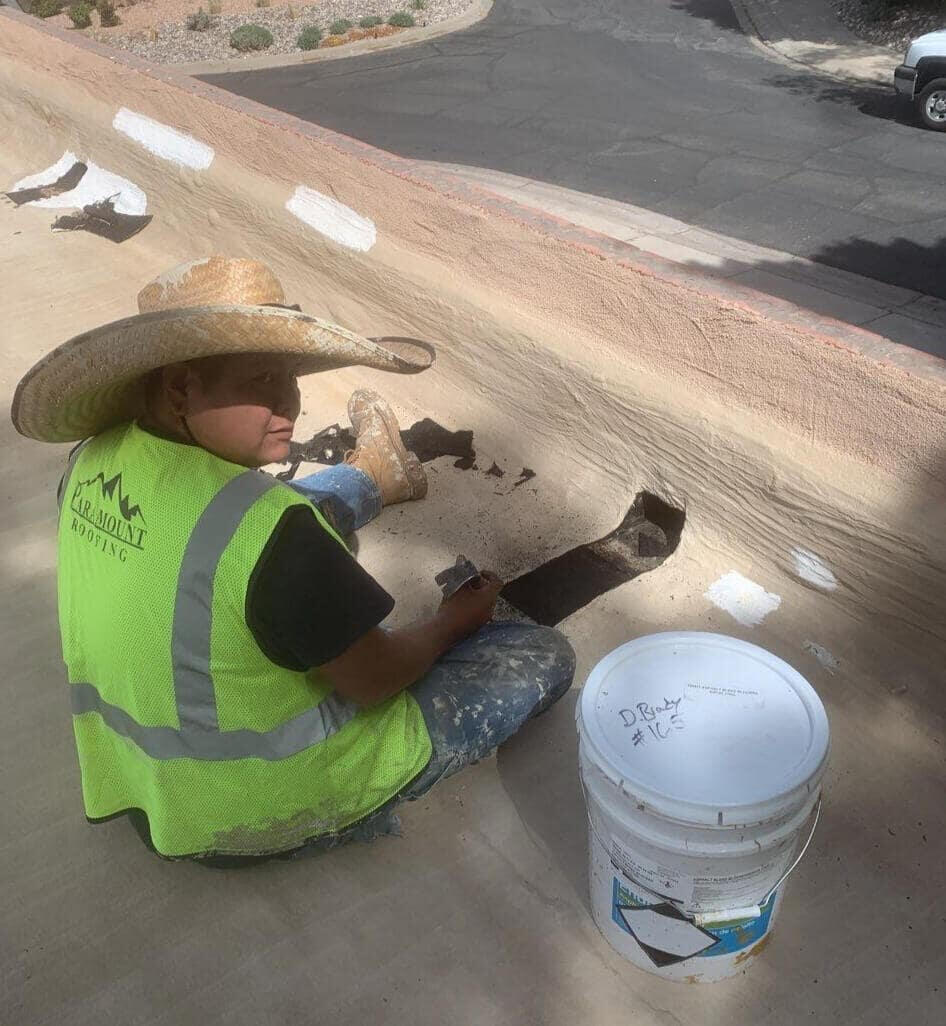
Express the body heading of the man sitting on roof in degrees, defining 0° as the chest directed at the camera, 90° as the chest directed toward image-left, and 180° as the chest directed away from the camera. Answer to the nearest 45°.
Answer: approximately 225°

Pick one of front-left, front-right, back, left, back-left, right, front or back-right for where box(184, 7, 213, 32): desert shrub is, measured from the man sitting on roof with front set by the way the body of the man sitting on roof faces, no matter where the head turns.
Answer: front-left

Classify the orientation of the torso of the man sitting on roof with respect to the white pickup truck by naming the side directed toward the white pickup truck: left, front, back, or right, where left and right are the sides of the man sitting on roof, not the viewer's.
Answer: front

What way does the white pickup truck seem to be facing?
to the viewer's left

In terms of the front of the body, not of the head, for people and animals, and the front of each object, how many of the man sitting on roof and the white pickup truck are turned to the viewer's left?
1

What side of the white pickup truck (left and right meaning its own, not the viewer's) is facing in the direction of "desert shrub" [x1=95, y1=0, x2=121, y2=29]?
front

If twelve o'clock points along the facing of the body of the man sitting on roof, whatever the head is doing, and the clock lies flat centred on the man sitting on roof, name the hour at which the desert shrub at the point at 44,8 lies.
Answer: The desert shrub is roughly at 10 o'clock from the man sitting on roof.

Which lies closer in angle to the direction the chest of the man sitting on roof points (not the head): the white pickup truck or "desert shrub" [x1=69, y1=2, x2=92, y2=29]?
the white pickup truck

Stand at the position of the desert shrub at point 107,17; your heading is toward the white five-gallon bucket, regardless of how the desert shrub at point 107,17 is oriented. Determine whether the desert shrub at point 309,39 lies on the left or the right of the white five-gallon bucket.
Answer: left

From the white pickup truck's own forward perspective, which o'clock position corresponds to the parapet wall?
The parapet wall is roughly at 9 o'clock from the white pickup truck.

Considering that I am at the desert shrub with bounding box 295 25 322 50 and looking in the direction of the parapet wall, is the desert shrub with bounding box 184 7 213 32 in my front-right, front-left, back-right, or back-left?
back-right

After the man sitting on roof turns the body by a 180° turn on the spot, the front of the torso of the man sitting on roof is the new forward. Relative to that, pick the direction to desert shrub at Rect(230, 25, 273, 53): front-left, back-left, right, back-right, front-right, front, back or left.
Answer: back-right

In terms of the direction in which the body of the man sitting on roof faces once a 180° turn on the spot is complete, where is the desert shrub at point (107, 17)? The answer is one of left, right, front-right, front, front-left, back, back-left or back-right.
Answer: back-right

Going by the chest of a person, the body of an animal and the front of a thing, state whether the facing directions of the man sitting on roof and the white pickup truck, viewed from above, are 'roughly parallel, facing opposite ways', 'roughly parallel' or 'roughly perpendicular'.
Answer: roughly perpendicular

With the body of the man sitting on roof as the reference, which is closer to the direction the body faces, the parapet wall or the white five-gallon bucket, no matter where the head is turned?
the parapet wall

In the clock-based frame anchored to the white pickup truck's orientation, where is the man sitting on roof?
The man sitting on roof is roughly at 9 o'clock from the white pickup truck.
